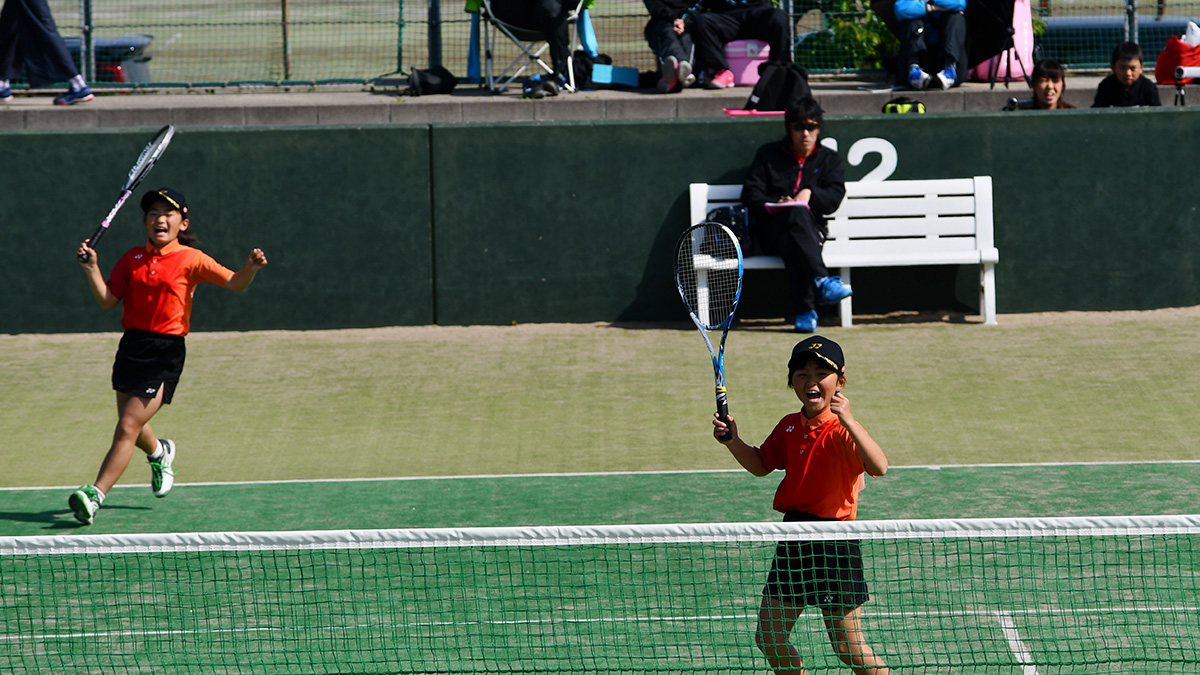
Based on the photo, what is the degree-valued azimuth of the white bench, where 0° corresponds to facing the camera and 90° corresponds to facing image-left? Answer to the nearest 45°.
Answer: approximately 0°

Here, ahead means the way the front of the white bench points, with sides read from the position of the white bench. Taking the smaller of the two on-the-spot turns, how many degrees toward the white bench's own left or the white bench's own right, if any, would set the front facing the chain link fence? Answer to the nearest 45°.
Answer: approximately 135° to the white bench's own right

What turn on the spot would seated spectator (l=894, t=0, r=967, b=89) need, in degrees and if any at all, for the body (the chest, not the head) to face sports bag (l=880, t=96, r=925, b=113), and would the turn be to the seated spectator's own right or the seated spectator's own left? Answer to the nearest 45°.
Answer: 0° — they already face it

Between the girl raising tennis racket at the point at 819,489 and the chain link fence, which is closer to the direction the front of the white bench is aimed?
the girl raising tennis racket
